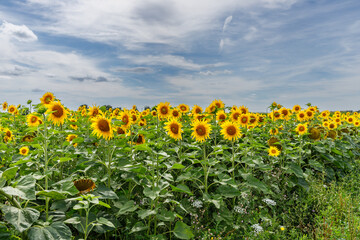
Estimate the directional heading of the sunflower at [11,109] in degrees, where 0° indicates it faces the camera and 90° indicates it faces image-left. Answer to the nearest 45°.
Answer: approximately 0°

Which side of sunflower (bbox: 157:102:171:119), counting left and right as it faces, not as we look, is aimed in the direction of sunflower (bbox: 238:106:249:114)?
left

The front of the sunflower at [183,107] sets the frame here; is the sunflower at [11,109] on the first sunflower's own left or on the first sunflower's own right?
on the first sunflower's own right

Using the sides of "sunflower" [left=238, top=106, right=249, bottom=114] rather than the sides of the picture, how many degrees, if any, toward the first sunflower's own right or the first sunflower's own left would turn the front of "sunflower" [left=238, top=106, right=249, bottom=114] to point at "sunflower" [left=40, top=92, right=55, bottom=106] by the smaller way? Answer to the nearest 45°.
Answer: approximately 45° to the first sunflower's own right

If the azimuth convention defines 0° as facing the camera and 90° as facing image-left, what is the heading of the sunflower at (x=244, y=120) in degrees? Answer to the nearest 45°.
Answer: approximately 0°

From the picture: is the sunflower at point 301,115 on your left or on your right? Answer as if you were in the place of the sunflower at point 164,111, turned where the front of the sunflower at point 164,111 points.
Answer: on your left
